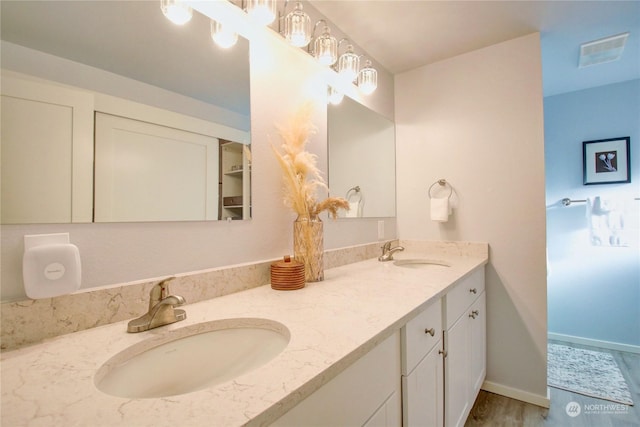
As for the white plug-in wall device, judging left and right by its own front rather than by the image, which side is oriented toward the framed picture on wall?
left

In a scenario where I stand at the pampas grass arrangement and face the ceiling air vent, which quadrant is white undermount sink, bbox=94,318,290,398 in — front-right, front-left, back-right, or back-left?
back-right

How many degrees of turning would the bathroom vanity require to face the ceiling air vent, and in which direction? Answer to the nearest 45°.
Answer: approximately 45° to its left

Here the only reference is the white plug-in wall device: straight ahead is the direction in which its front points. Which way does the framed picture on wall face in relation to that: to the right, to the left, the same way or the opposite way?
to the right

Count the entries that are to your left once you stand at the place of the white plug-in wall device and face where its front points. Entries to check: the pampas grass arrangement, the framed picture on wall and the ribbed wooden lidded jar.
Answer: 3

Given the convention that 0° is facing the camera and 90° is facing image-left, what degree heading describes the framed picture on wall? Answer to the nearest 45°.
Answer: approximately 0°

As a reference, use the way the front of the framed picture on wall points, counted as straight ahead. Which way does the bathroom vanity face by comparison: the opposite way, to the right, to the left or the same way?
to the left

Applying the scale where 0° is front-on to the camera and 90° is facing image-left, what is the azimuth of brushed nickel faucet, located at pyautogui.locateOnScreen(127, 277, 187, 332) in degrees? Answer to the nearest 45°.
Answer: approximately 315°
